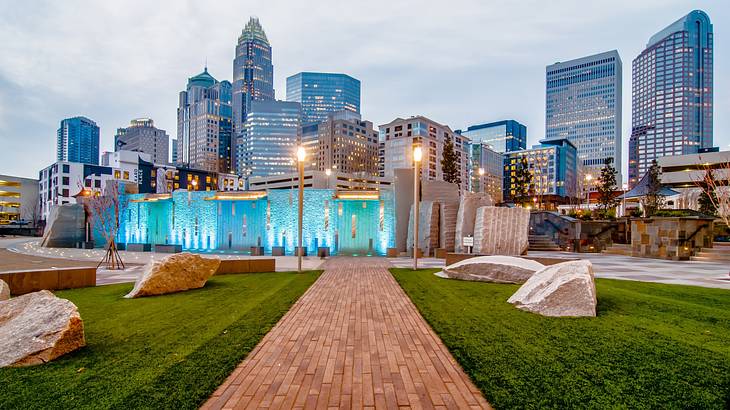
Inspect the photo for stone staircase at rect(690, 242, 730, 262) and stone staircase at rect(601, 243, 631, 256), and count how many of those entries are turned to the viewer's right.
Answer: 0

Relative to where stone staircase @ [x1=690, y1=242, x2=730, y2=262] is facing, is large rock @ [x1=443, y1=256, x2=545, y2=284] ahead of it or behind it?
ahead

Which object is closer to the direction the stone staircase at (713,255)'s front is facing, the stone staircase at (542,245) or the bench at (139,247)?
the bench

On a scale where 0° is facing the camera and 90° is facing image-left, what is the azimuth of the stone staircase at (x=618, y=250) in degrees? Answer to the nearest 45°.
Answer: approximately 45°

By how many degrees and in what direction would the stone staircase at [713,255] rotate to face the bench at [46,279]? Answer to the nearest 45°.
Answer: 0° — it already faces it

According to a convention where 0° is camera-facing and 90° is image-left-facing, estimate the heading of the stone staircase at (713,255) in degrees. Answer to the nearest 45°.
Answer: approximately 45°

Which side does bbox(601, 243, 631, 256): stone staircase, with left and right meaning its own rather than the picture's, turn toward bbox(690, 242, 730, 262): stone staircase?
left
